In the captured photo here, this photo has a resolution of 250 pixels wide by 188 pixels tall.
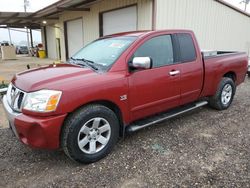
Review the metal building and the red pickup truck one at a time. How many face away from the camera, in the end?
0

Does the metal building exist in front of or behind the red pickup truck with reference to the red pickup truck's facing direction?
behind

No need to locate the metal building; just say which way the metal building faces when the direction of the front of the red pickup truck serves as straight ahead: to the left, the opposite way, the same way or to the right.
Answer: the same way

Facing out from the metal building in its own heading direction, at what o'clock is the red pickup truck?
The red pickup truck is roughly at 11 o'clock from the metal building.

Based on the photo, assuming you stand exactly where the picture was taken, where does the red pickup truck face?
facing the viewer and to the left of the viewer
